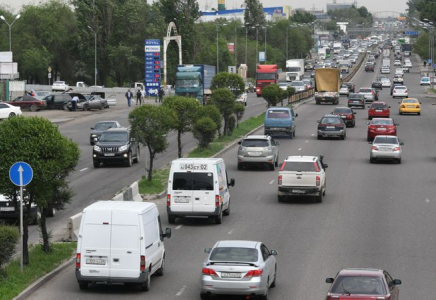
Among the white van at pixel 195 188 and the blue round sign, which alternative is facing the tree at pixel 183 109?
the white van

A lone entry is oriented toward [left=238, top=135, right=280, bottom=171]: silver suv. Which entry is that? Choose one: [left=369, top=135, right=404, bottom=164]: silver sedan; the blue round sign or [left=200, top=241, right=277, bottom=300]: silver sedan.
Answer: [left=200, top=241, right=277, bottom=300]: silver sedan

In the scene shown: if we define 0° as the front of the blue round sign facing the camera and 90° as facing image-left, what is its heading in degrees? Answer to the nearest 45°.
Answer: approximately 0°

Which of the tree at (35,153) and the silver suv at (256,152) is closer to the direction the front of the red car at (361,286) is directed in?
the silver suv

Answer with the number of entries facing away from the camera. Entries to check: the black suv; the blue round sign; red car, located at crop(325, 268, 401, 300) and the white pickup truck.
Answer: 2

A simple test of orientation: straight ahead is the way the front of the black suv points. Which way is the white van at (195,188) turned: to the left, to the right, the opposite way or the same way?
the opposite way

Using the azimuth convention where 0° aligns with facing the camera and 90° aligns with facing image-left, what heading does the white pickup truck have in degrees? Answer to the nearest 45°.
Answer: approximately 180°

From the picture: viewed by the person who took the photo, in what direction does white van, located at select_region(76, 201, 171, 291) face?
facing away from the viewer

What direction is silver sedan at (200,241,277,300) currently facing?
away from the camera

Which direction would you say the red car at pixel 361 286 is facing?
away from the camera

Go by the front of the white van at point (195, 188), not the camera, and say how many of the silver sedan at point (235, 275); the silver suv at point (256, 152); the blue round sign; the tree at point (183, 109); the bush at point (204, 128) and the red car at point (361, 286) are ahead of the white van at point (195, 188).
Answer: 3

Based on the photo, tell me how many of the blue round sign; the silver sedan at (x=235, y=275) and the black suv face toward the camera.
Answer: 2

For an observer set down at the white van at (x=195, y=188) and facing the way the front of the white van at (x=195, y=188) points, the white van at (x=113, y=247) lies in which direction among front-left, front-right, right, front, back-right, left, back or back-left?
back
